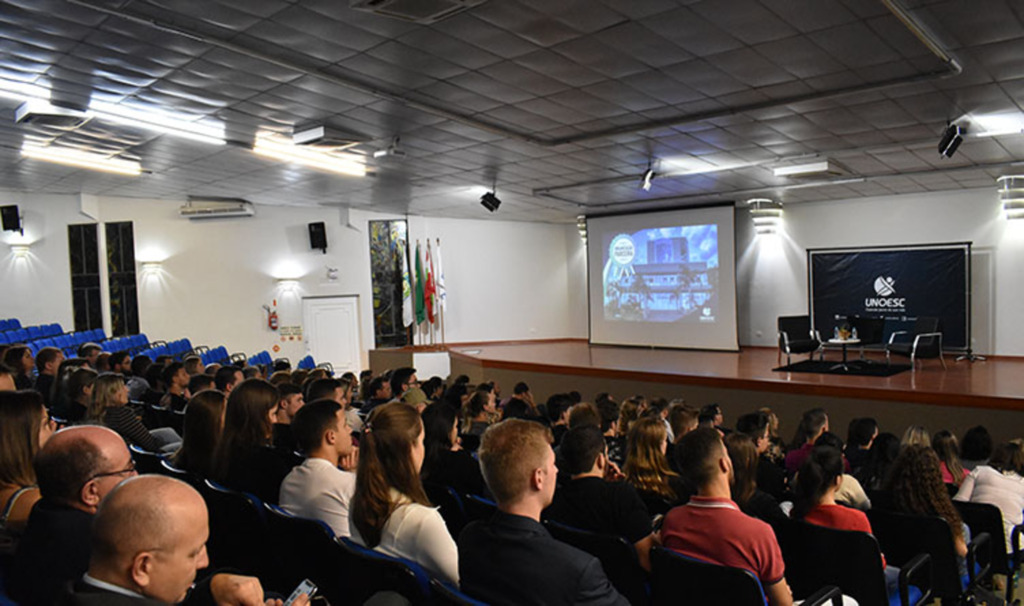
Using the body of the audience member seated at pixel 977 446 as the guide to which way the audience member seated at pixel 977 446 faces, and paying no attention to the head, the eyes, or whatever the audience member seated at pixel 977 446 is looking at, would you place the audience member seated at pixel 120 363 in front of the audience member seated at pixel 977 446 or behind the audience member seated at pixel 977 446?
behind

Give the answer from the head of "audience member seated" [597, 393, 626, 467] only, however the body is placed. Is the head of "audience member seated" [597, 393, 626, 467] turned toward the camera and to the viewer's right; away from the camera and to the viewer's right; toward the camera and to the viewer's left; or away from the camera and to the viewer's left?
away from the camera and to the viewer's right

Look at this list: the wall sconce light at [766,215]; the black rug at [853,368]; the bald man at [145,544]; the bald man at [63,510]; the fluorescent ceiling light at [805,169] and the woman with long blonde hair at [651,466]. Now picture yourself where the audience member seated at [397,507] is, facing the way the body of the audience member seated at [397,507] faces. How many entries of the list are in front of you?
4

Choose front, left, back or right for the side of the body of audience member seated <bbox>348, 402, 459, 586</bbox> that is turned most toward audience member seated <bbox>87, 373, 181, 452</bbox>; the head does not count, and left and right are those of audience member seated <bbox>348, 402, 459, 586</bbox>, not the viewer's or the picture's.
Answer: left

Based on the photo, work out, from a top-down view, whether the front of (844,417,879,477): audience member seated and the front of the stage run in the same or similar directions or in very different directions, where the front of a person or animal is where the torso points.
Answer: very different directions

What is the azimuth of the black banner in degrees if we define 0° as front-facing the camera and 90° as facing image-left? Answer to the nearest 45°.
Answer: approximately 0°

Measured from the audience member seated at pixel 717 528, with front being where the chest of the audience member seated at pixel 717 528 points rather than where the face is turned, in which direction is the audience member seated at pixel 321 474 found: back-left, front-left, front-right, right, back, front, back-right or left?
back-left

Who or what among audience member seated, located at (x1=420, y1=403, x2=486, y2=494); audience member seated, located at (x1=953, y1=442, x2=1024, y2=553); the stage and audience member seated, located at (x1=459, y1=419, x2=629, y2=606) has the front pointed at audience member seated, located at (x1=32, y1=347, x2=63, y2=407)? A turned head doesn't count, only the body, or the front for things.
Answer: the stage

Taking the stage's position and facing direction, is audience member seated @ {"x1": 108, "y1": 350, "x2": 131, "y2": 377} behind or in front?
in front

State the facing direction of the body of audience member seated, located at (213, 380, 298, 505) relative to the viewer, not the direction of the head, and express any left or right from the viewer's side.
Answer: facing away from the viewer and to the right of the viewer

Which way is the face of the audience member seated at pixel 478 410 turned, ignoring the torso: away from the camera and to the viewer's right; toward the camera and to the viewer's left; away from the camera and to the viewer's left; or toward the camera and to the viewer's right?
away from the camera and to the viewer's right
